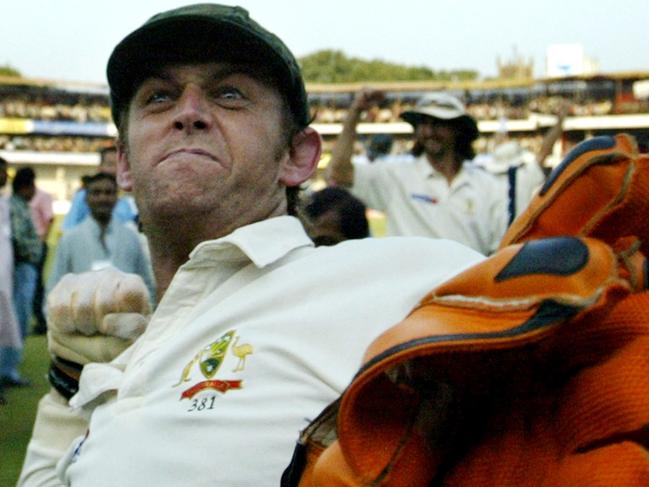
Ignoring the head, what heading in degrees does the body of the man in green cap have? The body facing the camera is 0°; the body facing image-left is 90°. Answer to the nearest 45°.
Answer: approximately 45°

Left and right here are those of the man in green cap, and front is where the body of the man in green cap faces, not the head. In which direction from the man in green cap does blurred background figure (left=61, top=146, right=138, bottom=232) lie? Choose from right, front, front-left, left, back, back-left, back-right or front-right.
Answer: back-right

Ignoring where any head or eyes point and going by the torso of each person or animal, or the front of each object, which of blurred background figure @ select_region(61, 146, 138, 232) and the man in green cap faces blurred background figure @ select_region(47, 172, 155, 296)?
blurred background figure @ select_region(61, 146, 138, 232)

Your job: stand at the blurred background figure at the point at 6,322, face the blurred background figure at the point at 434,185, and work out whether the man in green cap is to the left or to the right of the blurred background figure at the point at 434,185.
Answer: right

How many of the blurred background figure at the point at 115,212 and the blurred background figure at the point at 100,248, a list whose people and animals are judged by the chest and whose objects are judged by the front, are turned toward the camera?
2

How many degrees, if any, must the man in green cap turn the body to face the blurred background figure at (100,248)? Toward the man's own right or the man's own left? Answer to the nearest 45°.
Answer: approximately 135° to the man's own right

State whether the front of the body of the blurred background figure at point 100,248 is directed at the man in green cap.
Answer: yes

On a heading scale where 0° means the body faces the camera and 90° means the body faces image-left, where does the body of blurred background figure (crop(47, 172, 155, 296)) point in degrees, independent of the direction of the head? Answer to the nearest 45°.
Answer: approximately 0°

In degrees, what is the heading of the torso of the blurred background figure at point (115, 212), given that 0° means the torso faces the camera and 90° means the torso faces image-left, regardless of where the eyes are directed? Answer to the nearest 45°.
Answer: approximately 0°
